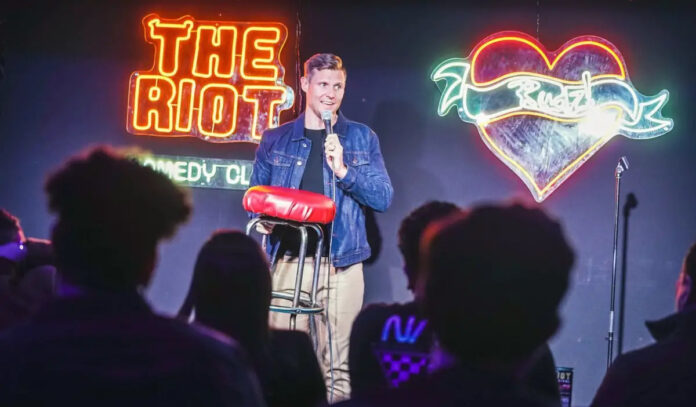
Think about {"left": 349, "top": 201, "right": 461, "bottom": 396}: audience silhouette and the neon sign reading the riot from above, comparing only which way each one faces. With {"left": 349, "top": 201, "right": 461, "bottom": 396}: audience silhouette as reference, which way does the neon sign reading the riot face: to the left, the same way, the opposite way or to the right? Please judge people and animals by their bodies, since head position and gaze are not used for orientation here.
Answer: the opposite way

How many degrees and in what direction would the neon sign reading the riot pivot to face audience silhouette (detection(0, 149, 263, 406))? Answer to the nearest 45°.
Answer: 0° — it already faces them

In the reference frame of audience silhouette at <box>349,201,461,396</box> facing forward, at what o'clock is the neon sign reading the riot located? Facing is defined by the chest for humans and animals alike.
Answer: The neon sign reading the riot is roughly at 11 o'clock from the audience silhouette.

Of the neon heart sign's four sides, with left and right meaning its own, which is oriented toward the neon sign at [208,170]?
right

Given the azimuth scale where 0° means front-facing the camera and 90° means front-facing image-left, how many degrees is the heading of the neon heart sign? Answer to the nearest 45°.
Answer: approximately 0°

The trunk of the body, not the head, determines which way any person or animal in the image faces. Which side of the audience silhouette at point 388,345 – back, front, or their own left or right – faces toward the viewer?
back
